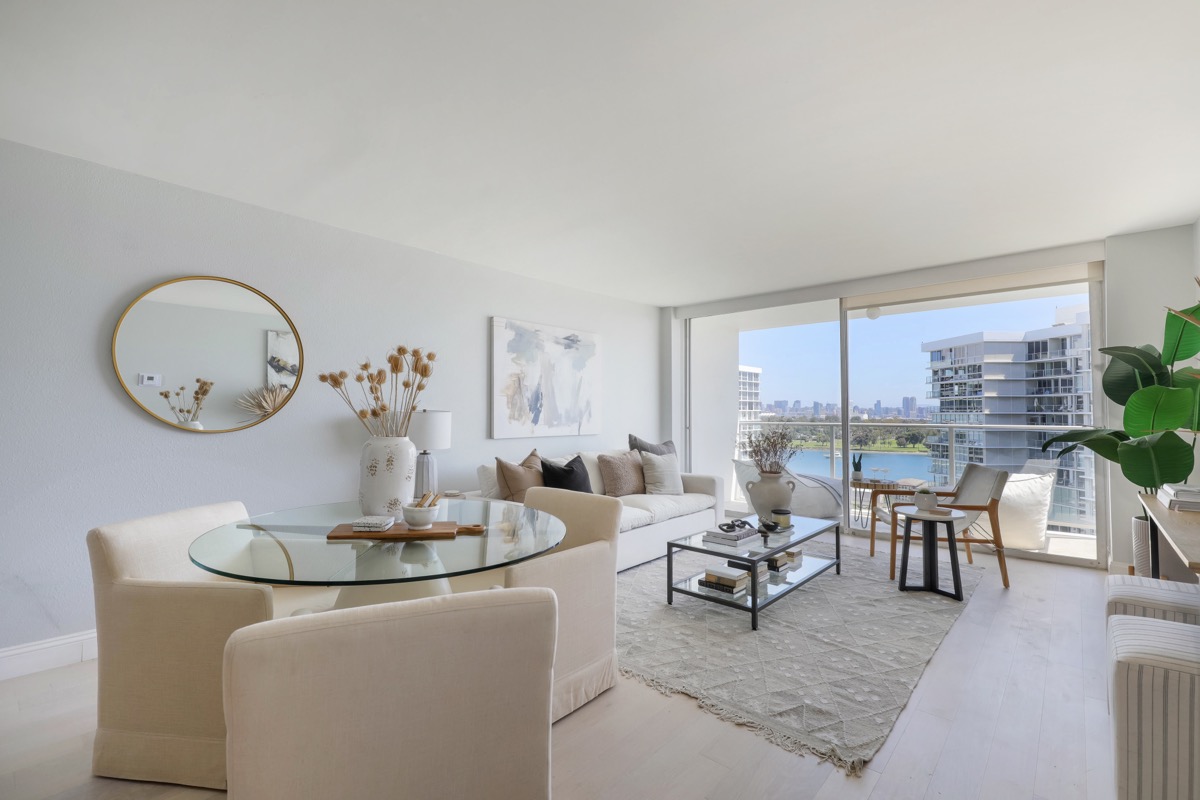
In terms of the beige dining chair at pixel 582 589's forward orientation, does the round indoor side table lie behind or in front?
behind

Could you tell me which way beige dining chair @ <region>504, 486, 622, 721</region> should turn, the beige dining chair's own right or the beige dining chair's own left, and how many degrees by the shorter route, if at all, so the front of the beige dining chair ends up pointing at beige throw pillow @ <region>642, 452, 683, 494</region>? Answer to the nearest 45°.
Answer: approximately 135° to the beige dining chair's own right

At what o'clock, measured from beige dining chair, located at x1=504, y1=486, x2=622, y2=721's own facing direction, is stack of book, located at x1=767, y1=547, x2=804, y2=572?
The stack of book is roughly at 6 o'clock from the beige dining chair.

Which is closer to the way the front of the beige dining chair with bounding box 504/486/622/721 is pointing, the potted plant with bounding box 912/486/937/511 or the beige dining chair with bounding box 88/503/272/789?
the beige dining chair

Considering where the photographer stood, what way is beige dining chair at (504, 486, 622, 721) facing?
facing the viewer and to the left of the viewer

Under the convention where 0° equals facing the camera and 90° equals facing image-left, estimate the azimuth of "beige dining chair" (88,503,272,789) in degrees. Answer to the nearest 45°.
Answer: approximately 315°

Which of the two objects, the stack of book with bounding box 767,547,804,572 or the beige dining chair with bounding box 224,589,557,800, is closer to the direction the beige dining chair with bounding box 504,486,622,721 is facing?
the beige dining chair

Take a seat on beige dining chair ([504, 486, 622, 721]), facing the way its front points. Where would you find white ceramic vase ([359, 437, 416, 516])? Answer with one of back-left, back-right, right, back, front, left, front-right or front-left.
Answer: front-right

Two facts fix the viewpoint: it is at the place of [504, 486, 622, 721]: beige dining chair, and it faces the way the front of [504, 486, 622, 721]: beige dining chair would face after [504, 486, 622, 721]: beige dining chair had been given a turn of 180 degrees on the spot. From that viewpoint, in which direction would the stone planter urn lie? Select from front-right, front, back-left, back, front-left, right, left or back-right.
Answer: front

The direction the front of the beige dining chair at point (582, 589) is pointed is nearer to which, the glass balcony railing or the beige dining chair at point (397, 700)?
the beige dining chair

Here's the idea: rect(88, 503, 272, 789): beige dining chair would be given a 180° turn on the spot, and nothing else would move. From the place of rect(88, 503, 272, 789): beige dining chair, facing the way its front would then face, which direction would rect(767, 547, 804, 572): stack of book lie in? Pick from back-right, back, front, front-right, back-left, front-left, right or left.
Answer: back-right

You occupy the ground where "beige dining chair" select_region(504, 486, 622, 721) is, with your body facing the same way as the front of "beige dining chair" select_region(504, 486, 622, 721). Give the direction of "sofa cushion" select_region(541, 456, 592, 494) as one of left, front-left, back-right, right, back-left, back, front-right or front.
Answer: back-right

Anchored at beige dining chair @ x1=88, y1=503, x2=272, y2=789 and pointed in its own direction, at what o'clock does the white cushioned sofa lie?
The white cushioned sofa is roughly at 10 o'clock from the beige dining chair.

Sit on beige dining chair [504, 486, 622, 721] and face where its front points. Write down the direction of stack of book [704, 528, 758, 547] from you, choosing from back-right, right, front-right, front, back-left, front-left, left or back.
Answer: back

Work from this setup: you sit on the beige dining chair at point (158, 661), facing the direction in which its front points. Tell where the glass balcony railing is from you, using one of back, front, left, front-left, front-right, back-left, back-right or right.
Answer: front-left

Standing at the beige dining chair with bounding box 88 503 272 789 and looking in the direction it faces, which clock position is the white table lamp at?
The white table lamp is roughly at 9 o'clock from the beige dining chair.

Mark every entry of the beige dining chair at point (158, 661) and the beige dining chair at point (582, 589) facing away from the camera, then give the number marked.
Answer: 0
